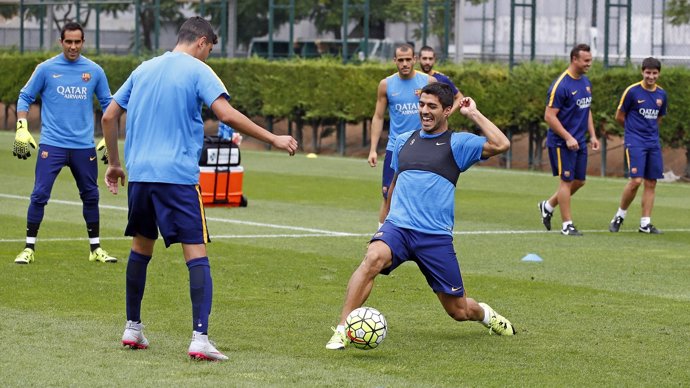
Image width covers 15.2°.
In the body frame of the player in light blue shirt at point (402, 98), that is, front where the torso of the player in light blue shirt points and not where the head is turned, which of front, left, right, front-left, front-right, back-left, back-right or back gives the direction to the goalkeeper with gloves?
front-right

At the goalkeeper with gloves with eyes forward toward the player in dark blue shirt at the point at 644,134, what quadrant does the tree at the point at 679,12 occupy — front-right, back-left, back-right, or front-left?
front-left

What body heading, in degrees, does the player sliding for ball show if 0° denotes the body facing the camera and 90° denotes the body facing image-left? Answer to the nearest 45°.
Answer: approximately 45°

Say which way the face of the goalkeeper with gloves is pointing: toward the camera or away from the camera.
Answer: toward the camera

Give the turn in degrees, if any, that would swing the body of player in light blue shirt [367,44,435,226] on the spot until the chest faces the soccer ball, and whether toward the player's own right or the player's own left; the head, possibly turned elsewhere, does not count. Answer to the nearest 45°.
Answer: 0° — they already face it

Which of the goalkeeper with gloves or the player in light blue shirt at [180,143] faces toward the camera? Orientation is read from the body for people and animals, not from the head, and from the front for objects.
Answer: the goalkeeper with gloves

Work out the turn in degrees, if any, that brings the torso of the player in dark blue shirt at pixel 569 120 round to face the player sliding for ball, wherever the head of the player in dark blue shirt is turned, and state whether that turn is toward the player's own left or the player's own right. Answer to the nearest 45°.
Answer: approximately 45° to the player's own right

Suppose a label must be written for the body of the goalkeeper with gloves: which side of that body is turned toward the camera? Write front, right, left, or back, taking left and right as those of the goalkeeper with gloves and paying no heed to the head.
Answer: front

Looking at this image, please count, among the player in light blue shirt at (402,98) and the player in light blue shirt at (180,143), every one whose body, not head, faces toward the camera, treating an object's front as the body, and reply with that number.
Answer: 1

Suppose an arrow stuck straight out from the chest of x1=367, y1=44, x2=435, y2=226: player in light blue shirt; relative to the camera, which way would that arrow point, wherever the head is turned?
toward the camera

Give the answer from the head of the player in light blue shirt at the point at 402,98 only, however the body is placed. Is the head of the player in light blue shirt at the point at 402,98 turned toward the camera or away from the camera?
toward the camera

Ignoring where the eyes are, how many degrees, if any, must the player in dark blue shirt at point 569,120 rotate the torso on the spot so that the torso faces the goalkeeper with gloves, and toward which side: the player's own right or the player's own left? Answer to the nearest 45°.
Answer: approximately 90° to the player's own right

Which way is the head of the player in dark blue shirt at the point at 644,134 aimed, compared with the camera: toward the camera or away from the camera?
toward the camera

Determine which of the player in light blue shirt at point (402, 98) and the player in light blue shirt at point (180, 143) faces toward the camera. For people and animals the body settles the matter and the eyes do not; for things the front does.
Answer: the player in light blue shirt at point (402, 98)

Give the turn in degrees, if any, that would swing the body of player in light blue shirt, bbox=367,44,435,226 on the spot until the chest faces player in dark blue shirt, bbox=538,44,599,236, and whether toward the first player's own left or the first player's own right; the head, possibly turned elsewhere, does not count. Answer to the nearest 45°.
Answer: approximately 135° to the first player's own left
